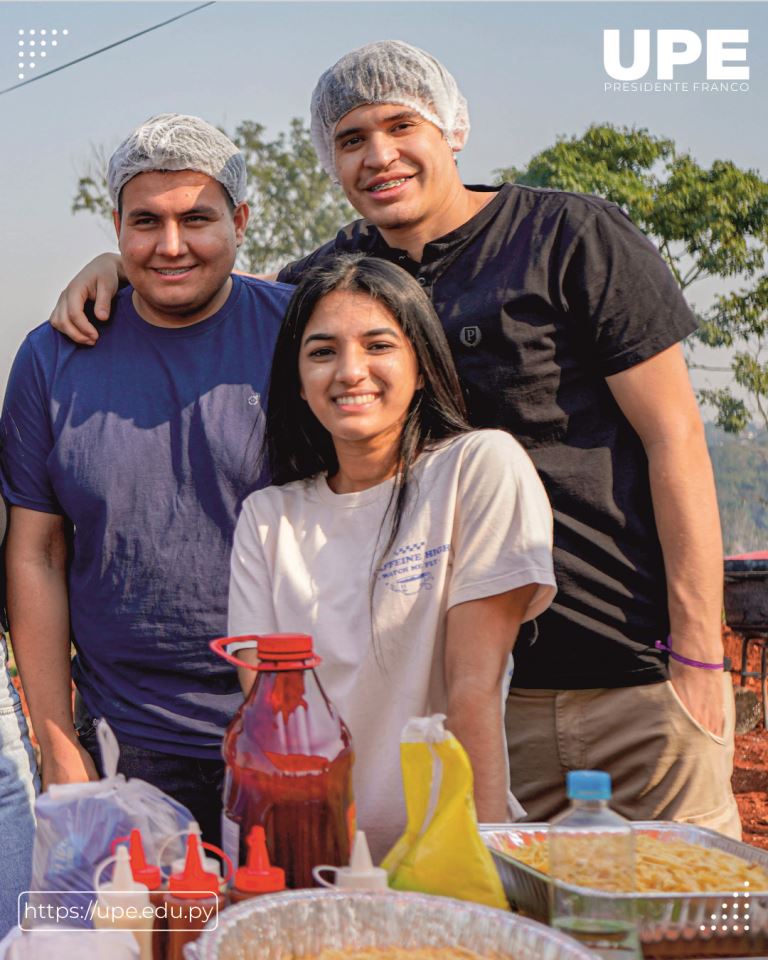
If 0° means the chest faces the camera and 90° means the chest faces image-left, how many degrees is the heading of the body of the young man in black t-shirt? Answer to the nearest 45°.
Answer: approximately 45°

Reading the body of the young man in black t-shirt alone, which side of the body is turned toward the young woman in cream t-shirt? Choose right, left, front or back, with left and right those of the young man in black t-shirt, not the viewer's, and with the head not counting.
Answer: front

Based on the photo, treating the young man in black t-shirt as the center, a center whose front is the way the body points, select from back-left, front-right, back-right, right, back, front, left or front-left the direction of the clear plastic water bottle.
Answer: front-left

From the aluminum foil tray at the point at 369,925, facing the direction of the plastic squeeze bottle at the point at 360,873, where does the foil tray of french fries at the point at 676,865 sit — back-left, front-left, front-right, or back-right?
front-right

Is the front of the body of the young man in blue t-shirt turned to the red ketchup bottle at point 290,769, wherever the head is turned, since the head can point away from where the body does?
yes

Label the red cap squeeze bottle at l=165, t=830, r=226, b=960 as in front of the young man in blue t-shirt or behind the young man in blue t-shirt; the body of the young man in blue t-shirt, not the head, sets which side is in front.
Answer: in front

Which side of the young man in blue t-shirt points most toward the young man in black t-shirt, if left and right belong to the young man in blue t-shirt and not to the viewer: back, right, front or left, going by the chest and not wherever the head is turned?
left

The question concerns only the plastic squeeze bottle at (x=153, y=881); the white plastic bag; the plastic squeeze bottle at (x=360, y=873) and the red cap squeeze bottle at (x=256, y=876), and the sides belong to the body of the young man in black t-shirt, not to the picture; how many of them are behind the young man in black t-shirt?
0

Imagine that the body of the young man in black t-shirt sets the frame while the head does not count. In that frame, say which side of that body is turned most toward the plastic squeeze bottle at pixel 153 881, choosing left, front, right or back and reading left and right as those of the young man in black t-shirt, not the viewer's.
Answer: front

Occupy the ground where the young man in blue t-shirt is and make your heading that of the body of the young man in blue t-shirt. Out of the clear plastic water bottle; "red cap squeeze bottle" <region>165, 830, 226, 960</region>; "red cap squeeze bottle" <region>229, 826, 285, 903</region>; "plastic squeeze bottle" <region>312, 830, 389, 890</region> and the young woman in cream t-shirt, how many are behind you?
0

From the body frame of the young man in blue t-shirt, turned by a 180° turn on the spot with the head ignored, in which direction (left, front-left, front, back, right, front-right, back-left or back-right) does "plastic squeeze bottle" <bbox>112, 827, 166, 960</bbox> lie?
back

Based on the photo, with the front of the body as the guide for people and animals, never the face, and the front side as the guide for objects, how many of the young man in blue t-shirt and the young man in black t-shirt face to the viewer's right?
0

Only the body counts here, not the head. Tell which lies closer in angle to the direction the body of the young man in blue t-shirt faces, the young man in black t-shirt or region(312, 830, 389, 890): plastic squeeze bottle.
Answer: the plastic squeeze bottle

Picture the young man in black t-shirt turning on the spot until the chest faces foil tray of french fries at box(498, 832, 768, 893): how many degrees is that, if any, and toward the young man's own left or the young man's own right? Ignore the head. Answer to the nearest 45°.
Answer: approximately 45° to the young man's own left

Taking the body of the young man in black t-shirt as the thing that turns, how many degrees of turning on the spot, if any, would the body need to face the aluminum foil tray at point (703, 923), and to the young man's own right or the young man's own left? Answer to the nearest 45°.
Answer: approximately 45° to the young man's own left

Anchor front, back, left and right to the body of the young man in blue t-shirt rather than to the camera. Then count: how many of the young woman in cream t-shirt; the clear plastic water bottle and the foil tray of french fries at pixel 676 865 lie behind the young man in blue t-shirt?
0

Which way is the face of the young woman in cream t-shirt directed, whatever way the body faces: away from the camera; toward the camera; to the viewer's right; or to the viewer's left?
toward the camera

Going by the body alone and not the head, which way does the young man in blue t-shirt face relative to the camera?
toward the camera
